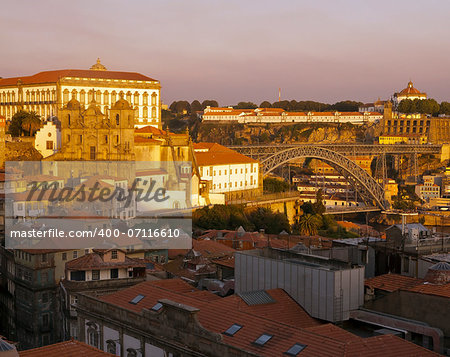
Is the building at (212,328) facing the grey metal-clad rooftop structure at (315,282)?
no

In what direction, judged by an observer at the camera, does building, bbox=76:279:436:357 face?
facing the viewer and to the left of the viewer
